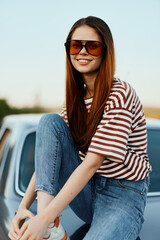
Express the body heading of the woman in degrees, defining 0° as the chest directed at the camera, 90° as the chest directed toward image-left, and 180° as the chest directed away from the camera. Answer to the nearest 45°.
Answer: approximately 45°
